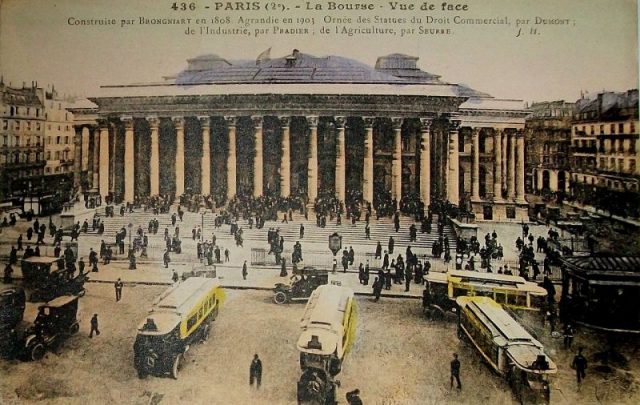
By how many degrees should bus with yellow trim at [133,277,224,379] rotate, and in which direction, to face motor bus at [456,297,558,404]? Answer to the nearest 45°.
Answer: approximately 135° to its left

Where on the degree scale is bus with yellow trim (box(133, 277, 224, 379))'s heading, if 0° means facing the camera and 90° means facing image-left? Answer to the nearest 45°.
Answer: approximately 45°

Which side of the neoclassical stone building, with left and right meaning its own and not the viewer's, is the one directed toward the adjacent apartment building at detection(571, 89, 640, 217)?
left

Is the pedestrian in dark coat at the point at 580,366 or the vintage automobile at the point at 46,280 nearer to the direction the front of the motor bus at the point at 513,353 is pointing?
the pedestrian in dark coat

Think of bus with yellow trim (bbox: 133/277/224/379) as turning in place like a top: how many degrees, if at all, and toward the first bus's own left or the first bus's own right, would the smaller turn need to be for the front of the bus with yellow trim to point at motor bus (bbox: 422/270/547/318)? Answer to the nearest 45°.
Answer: approximately 135° to the first bus's own left

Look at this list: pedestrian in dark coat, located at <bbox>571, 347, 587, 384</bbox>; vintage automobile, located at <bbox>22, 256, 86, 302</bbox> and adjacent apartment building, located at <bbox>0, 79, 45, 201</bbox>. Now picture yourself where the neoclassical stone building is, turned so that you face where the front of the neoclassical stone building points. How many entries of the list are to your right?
2

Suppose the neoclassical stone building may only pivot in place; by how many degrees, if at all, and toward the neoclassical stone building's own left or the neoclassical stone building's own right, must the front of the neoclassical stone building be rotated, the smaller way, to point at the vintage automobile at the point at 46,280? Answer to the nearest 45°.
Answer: approximately 90° to the neoclassical stone building's own right

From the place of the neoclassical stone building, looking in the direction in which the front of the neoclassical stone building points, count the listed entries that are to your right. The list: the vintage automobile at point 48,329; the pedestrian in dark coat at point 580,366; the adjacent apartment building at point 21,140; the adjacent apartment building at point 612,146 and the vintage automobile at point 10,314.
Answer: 3
